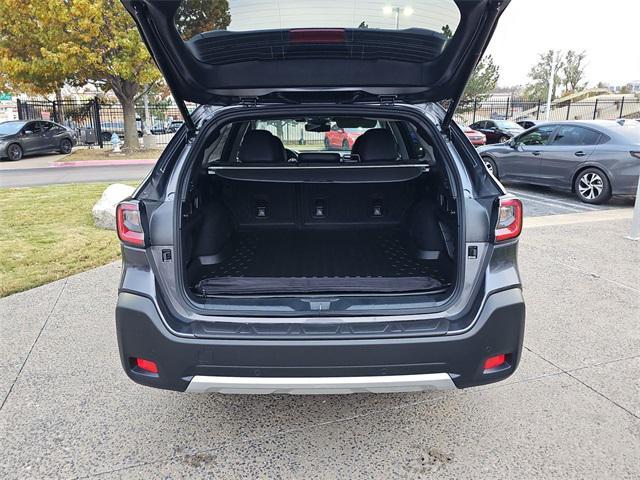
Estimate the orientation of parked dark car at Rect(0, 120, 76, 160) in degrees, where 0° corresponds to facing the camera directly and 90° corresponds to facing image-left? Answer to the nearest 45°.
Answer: approximately 45°

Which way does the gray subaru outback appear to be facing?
away from the camera

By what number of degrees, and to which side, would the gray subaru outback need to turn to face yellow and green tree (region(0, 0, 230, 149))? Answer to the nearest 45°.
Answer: approximately 45° to its left

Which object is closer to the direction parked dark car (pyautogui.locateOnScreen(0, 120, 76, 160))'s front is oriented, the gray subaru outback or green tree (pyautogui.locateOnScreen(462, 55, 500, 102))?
the gray subaru outback

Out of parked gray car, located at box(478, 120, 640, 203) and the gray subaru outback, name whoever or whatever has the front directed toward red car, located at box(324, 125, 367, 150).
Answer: the gray subaru outback

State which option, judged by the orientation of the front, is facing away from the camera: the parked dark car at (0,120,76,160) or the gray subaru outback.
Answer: the gray subaru outback
